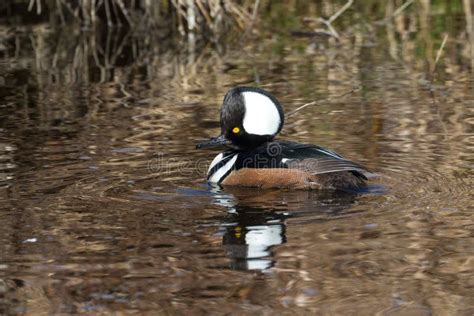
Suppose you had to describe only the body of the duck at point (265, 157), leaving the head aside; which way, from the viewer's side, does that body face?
to the viewer's left
